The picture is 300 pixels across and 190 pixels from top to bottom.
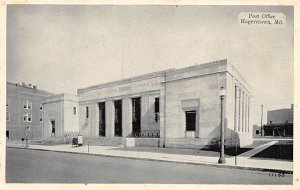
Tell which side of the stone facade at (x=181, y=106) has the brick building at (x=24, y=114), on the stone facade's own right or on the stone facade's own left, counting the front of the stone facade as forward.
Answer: on the stone facade's own right

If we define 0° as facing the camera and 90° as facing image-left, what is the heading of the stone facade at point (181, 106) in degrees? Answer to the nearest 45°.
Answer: approximately 45°
